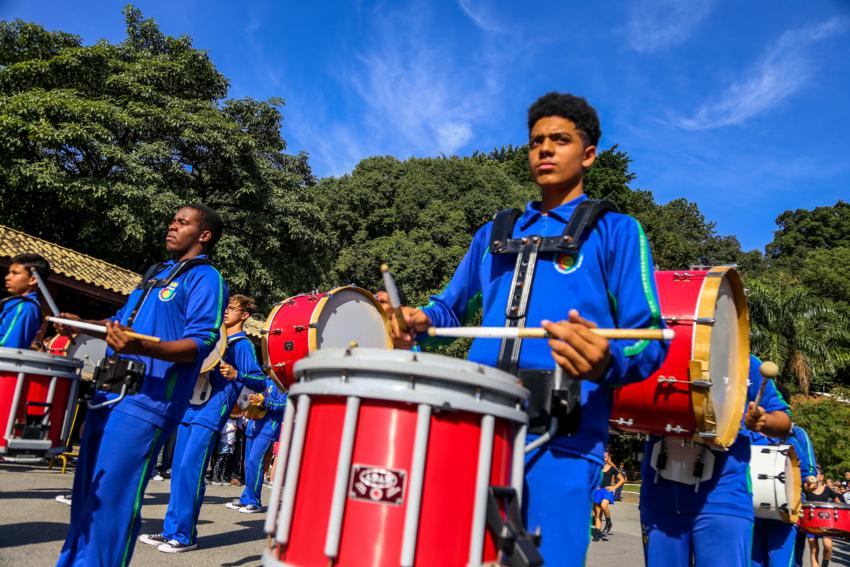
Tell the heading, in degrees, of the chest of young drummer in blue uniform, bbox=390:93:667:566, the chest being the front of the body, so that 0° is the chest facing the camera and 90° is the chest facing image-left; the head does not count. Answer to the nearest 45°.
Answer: approximately 45°

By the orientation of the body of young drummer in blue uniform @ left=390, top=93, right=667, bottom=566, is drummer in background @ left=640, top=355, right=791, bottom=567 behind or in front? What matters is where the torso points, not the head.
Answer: behind

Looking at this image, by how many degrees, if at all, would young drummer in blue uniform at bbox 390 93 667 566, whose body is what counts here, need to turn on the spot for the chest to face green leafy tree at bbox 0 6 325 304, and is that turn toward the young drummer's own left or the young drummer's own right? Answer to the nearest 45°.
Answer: approximately 90° to the young drummer's own right

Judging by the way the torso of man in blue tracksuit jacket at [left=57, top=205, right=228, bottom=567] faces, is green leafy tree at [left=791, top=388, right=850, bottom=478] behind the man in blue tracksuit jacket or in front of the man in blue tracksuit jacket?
behind

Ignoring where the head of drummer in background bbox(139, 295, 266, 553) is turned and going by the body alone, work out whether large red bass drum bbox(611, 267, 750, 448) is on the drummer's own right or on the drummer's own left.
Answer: on the drummer's own left

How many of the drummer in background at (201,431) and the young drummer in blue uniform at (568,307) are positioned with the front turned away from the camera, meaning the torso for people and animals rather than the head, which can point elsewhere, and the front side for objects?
0

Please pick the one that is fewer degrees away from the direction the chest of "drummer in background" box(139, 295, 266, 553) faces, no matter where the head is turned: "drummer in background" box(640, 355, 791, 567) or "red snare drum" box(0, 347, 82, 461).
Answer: the red snare drum

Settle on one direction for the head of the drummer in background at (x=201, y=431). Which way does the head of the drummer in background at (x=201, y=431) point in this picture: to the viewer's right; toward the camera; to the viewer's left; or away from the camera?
to the viewer's left

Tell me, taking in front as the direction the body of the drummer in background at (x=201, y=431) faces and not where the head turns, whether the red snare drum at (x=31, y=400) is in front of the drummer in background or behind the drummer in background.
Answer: in front
